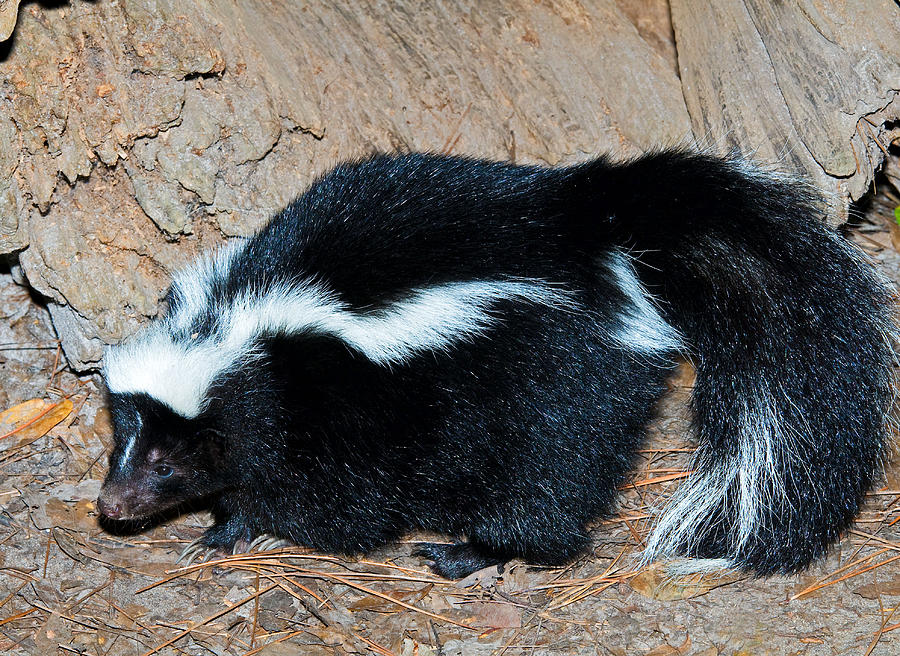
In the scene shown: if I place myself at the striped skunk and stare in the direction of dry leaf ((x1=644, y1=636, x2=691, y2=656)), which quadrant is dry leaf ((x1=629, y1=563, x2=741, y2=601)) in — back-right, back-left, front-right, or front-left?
front-left

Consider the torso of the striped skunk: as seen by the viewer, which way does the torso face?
to the viewer's left

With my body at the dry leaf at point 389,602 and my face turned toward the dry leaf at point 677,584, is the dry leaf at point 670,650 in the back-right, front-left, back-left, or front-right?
front-right

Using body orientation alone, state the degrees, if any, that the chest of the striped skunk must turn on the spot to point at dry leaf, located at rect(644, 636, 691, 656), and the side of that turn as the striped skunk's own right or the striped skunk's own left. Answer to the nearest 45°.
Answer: approximately 135° to the striped skunk's own left

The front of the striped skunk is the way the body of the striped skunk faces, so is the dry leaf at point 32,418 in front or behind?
in front
